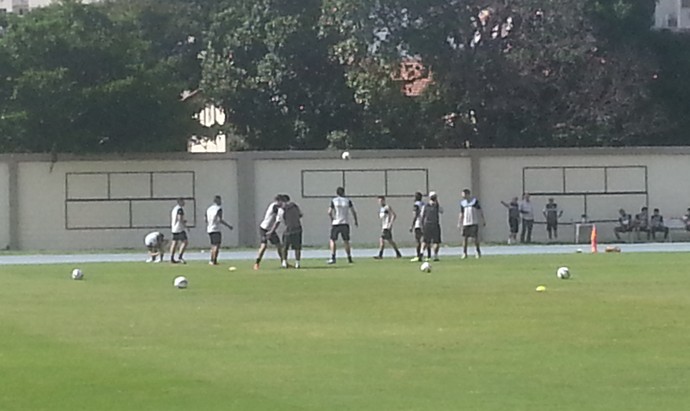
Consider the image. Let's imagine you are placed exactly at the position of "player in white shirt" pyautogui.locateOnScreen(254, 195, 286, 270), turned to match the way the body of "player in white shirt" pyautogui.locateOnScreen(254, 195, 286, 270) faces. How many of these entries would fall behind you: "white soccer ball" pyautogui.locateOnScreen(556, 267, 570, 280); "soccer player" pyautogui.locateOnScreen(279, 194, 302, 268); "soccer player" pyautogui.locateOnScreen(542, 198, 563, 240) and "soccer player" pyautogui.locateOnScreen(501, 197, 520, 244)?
0

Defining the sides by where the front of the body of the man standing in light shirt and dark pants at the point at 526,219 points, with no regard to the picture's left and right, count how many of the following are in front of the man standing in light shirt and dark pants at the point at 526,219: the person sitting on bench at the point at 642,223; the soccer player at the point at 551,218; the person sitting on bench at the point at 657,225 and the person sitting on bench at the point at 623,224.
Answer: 0

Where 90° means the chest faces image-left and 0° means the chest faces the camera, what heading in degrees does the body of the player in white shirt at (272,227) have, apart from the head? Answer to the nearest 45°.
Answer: approximately 270°

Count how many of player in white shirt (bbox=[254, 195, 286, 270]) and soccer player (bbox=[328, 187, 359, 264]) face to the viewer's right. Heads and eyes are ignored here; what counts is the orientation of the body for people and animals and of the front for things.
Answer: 1
